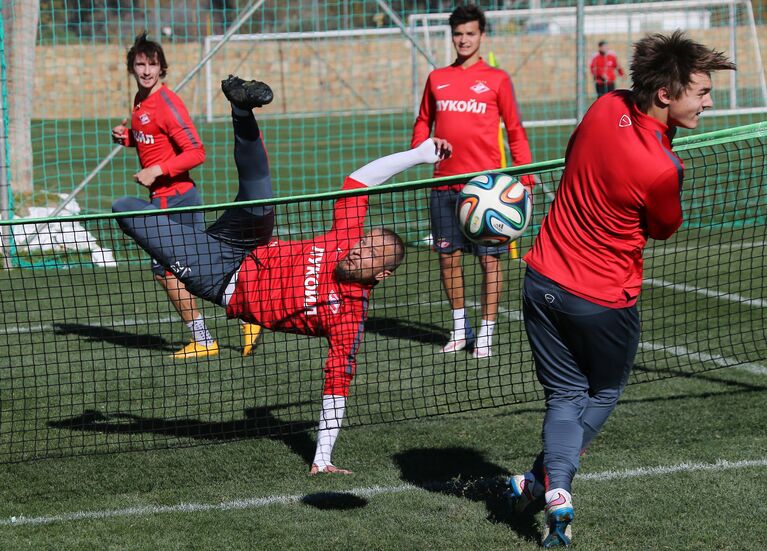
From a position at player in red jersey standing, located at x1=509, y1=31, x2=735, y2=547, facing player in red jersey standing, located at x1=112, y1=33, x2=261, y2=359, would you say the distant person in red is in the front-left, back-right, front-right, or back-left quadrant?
front-right

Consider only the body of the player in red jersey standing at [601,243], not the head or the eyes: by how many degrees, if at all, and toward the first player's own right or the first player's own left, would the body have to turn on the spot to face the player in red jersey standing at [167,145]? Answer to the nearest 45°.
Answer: approximately 90° to the first player's own left

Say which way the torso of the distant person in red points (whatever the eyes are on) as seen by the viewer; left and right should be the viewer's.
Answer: facing the viewer

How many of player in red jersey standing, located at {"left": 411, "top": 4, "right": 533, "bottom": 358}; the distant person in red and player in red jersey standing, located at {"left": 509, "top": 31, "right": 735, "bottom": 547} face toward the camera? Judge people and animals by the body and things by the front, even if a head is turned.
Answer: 2

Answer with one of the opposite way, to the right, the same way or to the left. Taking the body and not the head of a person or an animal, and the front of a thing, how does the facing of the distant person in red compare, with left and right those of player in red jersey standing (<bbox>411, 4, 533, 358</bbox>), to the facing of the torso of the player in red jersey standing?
the same way

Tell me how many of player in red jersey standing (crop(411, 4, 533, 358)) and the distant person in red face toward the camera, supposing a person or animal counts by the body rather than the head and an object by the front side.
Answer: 2

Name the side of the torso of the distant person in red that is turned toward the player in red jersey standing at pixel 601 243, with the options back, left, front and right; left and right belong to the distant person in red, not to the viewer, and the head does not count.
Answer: front

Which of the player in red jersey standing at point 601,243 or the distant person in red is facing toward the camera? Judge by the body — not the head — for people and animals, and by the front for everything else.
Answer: the distant person in red

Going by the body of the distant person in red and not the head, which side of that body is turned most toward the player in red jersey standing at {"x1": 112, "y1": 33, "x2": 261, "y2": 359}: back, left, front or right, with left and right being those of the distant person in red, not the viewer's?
front

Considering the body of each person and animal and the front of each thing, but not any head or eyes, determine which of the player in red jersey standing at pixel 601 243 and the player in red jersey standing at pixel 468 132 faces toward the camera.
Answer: the player in red jersey standing at pixel 468 132

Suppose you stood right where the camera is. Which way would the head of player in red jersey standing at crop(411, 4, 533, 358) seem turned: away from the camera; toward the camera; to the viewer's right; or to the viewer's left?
toward the camera

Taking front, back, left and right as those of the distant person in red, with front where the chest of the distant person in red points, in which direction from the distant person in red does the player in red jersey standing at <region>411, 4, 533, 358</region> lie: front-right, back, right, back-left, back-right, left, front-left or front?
front

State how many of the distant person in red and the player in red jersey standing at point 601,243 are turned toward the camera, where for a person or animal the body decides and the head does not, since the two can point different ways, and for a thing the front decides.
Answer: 1

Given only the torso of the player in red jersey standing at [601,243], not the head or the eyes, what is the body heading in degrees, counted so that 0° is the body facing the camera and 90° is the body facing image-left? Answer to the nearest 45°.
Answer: approximately 225°

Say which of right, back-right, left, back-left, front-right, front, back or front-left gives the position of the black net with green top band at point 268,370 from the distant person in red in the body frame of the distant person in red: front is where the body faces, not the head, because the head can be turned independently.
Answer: front

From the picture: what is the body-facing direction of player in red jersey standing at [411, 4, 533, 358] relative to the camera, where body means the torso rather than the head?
toward the camera

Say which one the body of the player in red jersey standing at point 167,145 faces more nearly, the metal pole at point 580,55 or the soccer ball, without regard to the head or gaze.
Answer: the soccer ball

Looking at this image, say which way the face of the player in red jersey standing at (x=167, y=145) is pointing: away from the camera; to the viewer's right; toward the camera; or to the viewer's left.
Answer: toward the camera

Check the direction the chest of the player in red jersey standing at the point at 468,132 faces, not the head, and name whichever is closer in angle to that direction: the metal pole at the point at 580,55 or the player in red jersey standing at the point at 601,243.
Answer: the player in red jersey standing
